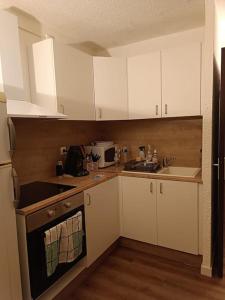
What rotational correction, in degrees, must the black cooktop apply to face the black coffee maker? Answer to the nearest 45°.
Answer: approximately 90° to its left

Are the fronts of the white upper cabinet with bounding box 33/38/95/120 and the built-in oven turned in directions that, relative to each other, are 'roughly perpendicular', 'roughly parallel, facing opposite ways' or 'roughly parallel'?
roughly parallel

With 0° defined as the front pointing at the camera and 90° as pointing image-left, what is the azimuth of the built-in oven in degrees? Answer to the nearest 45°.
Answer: approximately 315°

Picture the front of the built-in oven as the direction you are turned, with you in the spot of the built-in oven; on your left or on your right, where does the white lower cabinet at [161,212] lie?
on your left

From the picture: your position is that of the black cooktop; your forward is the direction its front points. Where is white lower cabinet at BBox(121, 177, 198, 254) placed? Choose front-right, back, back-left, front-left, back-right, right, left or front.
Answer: front-left

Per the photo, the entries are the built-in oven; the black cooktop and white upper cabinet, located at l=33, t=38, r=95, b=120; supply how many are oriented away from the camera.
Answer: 0

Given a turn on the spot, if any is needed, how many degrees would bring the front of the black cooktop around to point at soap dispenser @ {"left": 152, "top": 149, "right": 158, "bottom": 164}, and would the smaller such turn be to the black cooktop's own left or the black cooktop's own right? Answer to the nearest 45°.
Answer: approximately 45° to the black cooktop's own left
